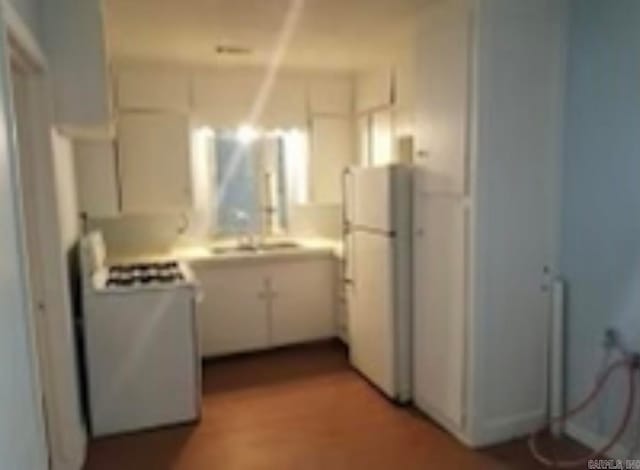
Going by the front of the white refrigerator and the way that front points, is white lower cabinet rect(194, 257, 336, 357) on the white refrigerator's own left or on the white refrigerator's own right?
on the white refrigerator's own right

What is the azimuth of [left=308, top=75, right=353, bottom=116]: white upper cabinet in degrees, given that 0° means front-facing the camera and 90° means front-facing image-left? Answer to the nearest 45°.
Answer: approximately 0°

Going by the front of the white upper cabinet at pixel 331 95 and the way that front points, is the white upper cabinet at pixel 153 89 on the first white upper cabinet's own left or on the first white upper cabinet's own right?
on the first white upper cabinet's own right

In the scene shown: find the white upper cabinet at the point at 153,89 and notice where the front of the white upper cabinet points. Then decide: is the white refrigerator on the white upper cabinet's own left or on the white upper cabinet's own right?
on the white upper cabinet's own left

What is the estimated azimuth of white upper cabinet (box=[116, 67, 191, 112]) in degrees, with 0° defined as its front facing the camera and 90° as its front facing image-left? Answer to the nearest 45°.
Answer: approximately 0°
